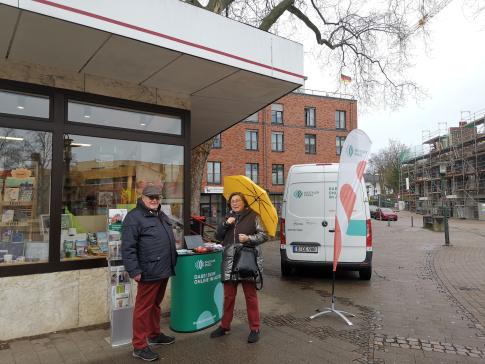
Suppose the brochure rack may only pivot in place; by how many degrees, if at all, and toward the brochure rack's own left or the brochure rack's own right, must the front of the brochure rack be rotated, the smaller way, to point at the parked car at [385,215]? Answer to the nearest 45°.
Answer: approximately 90° to the brochure rack's own left

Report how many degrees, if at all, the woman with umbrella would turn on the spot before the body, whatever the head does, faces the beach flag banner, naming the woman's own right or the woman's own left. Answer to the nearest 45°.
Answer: approximately 135° to the woman's own left

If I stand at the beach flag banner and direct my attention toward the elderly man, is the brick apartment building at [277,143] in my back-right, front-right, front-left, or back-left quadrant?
back-right

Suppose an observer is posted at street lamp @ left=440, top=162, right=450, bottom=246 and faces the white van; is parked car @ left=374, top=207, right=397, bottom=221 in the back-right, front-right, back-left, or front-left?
back-right
